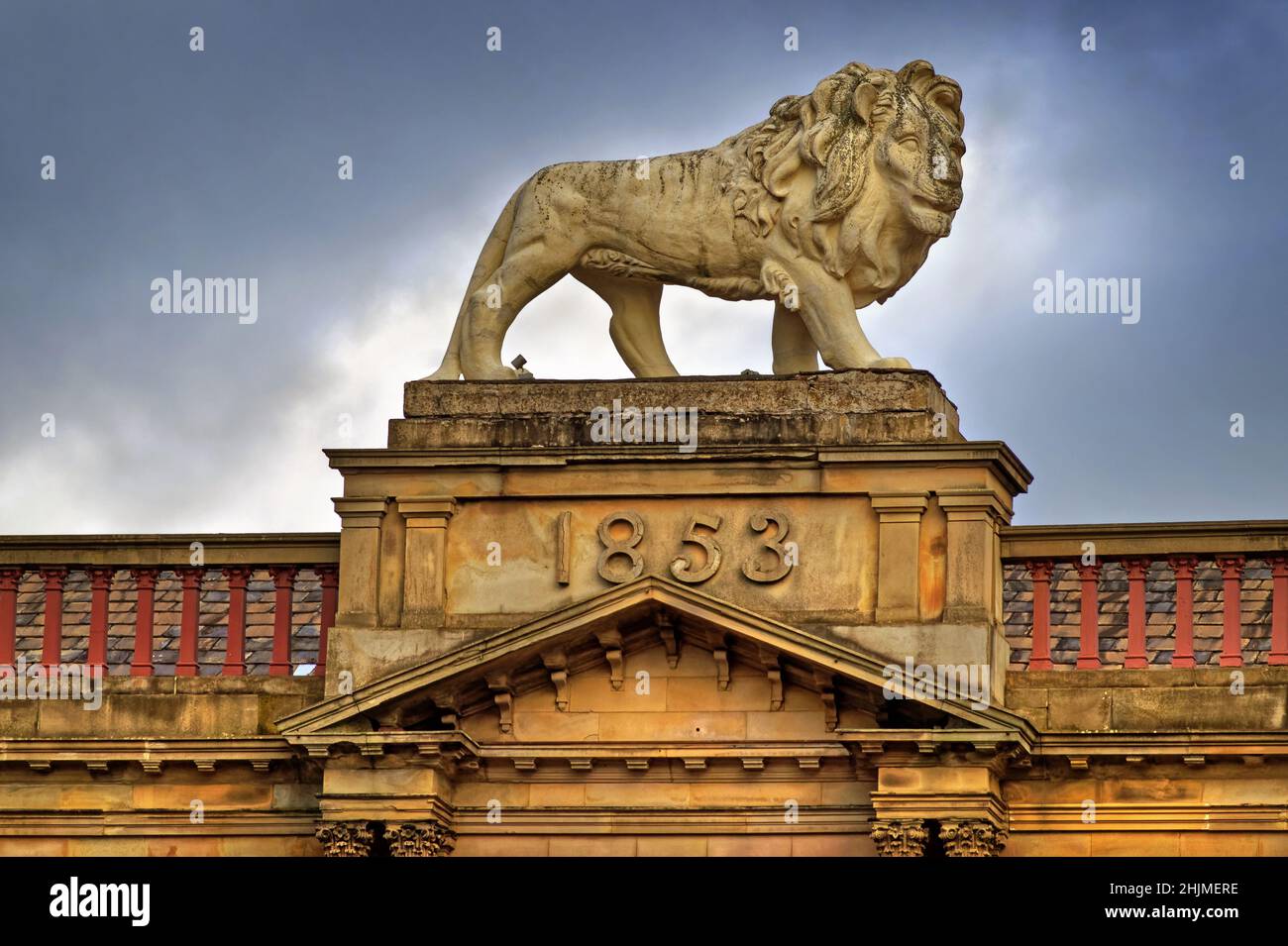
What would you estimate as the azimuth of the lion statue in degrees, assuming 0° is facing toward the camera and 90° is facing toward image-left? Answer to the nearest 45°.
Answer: approximately 270°
